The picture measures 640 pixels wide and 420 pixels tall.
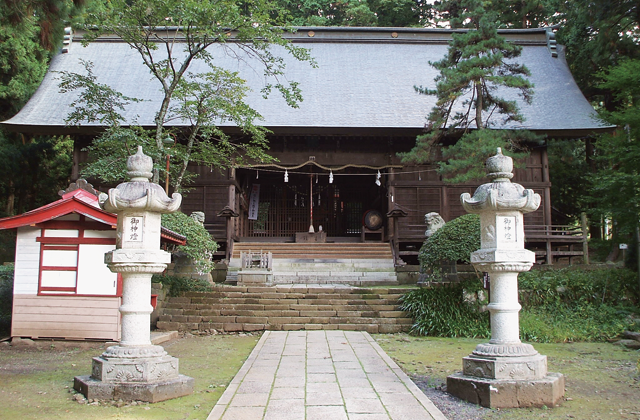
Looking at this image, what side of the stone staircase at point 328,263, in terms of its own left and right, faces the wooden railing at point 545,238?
left

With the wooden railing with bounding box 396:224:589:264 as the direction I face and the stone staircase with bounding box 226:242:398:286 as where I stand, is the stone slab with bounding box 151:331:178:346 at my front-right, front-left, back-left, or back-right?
back-right

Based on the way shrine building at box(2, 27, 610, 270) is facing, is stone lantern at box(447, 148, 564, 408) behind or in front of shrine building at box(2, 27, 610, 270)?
in front

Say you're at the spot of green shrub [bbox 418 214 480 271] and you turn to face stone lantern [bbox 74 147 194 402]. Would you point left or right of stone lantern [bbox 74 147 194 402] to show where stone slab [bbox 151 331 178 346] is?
right

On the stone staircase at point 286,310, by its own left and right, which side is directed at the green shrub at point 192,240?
right

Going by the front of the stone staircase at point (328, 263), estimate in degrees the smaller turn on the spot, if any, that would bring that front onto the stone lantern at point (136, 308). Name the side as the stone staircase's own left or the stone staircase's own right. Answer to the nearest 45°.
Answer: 0° — it already faces it

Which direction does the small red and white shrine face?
to the viewer's right

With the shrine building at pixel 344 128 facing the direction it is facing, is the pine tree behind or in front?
in front

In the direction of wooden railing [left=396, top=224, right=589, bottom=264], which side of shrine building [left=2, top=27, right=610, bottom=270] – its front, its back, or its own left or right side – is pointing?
left
